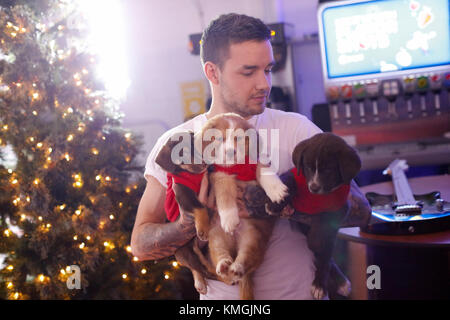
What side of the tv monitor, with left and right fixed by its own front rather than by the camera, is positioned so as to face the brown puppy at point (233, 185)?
front

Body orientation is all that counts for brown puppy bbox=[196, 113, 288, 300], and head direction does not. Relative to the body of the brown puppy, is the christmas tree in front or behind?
behind

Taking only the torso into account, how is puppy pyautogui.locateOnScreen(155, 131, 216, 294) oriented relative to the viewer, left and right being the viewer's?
facing the viewer and to the right of the viewer

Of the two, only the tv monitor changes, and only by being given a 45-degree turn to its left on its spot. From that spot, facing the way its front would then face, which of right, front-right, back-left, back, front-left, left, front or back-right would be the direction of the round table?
front-right

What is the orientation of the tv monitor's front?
toward the camera

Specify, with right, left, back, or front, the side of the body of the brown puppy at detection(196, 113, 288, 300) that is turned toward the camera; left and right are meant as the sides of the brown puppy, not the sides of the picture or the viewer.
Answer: front

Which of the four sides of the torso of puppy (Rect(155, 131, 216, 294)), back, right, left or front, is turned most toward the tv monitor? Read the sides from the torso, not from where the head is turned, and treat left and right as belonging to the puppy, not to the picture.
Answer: left

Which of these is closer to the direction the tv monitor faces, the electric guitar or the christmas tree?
the electric guitar

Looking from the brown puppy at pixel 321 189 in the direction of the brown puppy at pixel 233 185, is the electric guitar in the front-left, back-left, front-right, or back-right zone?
back-right

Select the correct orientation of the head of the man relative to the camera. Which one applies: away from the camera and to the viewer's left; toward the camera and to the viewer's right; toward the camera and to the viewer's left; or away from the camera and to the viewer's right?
toward the camera and to the viewer's right

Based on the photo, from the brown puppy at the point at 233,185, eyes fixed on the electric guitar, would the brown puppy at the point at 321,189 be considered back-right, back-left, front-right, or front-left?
front-right

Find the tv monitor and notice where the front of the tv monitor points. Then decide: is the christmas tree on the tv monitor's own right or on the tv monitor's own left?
on the tv monitor's own right

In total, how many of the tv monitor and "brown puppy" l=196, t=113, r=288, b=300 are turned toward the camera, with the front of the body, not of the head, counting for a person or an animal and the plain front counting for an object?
2
